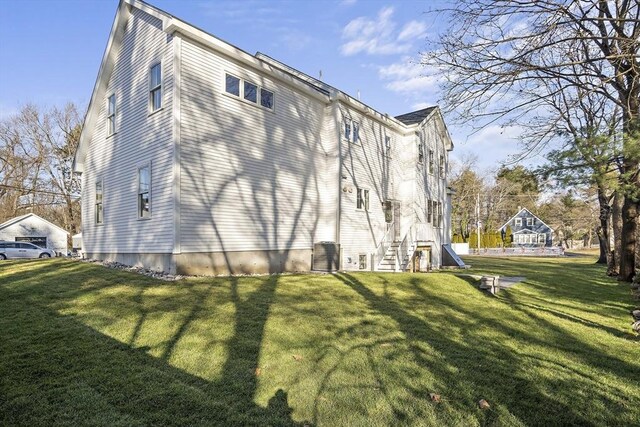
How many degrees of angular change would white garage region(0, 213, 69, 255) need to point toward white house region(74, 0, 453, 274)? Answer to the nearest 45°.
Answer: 0° — it already faces it

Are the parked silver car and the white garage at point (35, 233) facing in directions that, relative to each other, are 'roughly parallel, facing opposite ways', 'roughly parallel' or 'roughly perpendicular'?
roughly perpendicular

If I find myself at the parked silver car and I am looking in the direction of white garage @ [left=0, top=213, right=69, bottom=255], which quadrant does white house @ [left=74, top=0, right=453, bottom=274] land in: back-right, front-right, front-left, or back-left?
back-right

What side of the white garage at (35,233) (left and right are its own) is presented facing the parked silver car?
front

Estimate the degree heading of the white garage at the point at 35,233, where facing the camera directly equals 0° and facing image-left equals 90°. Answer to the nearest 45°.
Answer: approximately 0°
